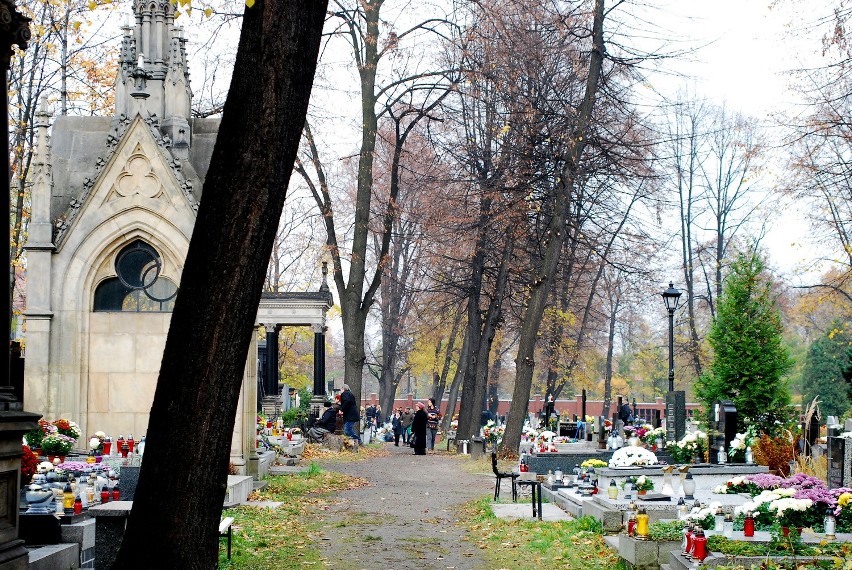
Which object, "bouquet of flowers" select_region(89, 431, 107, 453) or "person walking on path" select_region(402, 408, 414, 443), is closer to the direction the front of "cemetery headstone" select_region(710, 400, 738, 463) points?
the bouquet of flowers

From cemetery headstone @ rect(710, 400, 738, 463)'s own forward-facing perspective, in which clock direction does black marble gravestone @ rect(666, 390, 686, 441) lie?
The black marble gravestone is roughly at 4 o'clock from the cemetery headstone.

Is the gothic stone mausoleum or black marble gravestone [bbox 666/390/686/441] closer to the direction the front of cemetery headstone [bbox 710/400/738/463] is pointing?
the gothic stone mausoleum

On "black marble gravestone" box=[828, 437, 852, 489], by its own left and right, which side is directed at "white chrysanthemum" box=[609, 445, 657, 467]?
right

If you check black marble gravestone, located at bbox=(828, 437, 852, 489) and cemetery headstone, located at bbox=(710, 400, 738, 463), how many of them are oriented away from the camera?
0

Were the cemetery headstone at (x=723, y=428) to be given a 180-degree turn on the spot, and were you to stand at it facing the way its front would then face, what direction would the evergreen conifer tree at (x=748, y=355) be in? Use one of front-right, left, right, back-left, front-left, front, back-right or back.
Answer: front-left

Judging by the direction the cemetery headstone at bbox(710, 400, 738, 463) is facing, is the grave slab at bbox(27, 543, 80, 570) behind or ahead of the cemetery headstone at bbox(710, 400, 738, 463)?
ahead

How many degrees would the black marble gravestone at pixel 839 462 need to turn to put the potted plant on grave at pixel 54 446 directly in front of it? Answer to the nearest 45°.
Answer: approximately 45° to its right

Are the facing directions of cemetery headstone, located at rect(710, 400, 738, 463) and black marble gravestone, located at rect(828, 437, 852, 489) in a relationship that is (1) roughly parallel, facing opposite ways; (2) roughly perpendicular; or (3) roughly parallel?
roughly parallel

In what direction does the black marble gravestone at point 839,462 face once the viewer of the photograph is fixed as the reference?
facing the viewer and to the left of the viewer

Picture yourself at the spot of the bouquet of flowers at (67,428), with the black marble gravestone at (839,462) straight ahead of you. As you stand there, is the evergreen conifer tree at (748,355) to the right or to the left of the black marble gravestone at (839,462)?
left

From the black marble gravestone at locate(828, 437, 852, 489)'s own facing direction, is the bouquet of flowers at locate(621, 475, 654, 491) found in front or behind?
in front
